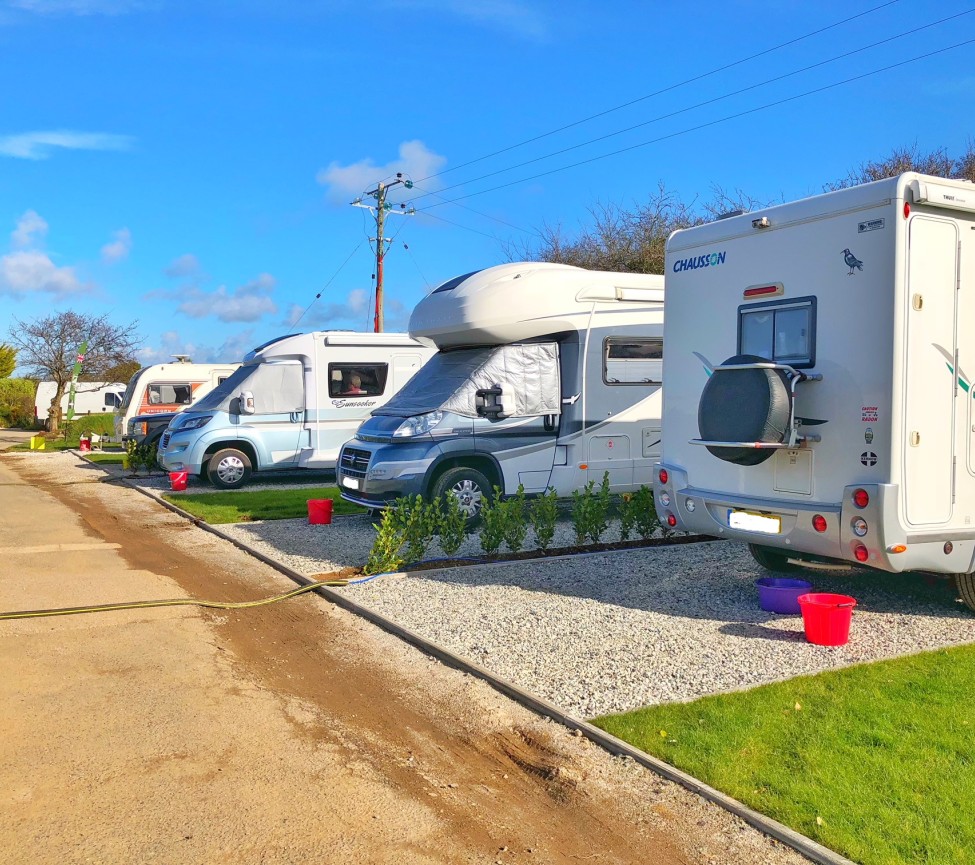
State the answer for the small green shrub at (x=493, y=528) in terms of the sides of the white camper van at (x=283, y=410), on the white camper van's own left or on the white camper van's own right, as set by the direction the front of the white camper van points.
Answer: on the white camper van's own left

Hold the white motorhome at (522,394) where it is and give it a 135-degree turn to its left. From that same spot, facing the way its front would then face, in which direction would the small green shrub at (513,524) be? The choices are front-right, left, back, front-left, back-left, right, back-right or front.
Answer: right

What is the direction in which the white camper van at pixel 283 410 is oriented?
to the viewer's left

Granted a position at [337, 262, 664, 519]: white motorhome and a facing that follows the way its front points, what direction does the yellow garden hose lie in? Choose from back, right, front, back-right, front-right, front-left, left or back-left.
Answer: front

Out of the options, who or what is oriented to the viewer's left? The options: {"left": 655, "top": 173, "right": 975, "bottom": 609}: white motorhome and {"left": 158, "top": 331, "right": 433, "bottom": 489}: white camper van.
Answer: the white camper van

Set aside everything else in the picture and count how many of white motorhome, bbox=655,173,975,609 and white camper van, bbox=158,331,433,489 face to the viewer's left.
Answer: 1

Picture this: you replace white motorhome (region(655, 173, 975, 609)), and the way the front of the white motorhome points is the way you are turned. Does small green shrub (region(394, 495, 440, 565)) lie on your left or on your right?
on your left

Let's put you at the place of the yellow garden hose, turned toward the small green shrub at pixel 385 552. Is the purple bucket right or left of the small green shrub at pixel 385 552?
right

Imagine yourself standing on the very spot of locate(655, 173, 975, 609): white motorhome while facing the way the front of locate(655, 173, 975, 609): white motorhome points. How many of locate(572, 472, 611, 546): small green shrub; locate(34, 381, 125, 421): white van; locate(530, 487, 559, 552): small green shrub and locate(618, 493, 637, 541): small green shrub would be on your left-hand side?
4

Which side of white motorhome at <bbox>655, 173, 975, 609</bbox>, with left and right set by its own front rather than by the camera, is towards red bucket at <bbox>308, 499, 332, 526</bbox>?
left

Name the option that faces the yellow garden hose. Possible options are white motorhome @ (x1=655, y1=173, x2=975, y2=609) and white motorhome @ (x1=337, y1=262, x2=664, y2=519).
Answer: white motorhome @ (x1=337, y1=262, x2=664, y2=519)

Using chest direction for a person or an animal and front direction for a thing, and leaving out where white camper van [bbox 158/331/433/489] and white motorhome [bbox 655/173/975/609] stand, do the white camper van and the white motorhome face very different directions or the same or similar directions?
very different directions

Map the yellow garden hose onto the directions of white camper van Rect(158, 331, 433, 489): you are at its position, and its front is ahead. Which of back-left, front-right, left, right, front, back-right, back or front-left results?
left

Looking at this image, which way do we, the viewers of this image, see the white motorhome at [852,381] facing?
facing away from the viewer and to the right of the viewer
